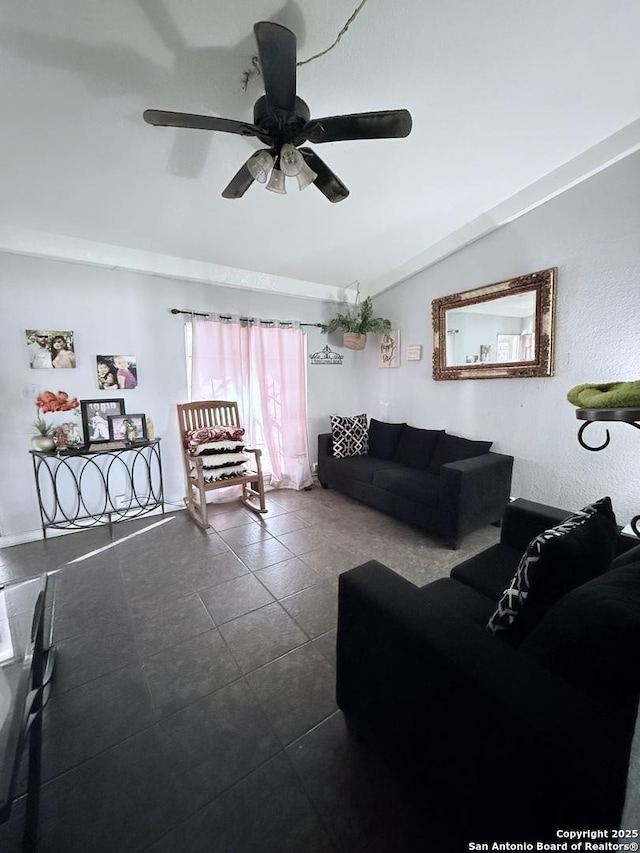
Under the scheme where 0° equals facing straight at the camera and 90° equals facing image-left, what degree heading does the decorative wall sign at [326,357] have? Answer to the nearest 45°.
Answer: approximately 0°

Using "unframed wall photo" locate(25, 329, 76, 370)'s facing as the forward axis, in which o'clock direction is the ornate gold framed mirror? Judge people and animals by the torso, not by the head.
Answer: The ornate gold framed mirror is roughly at 10 o'clock from the unframed wall photo.

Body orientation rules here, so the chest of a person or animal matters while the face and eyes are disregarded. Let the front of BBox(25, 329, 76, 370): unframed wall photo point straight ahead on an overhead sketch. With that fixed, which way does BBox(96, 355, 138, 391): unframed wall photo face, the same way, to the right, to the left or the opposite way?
the same way

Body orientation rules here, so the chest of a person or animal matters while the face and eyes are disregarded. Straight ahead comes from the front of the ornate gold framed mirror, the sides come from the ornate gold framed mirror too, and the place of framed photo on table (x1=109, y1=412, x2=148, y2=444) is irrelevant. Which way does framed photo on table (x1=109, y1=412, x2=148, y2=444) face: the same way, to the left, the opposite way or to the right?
to the left

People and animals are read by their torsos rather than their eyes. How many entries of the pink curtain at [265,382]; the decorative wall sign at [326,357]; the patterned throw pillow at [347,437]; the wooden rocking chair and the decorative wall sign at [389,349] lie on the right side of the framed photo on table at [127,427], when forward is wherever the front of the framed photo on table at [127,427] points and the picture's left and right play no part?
0

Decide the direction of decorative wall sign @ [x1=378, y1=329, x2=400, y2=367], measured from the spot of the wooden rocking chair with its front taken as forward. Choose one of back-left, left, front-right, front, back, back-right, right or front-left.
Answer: front-left

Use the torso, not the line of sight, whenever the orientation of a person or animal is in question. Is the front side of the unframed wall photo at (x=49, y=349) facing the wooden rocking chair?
no

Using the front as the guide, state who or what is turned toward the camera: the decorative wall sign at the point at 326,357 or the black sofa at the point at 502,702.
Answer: the decorative wall sign

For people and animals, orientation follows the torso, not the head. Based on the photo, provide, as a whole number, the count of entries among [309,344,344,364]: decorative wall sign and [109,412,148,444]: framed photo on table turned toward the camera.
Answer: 2

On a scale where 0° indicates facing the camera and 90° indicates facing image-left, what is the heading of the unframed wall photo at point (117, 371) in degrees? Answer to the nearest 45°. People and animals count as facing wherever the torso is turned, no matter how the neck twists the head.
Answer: approximately 0°

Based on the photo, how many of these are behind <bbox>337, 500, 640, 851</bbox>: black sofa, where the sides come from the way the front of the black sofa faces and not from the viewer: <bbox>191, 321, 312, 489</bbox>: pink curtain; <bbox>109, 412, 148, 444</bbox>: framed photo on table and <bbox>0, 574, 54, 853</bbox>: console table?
0

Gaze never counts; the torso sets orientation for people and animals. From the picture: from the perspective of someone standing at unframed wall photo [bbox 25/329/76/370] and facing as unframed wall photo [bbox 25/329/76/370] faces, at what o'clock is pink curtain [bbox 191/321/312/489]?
The pink curtain is roughly at 9 o'clock from the unframed wall photo.

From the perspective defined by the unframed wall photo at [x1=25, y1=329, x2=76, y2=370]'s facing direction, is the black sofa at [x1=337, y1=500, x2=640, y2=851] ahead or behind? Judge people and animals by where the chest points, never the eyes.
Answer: ahead

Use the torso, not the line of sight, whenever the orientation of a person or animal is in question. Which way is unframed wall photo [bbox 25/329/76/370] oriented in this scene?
toward the camera

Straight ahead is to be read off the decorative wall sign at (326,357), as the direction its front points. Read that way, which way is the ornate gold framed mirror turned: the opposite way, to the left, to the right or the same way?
to the right

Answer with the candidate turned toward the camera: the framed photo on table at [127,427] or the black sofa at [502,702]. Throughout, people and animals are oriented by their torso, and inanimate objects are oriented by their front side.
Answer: the framed photo on table
